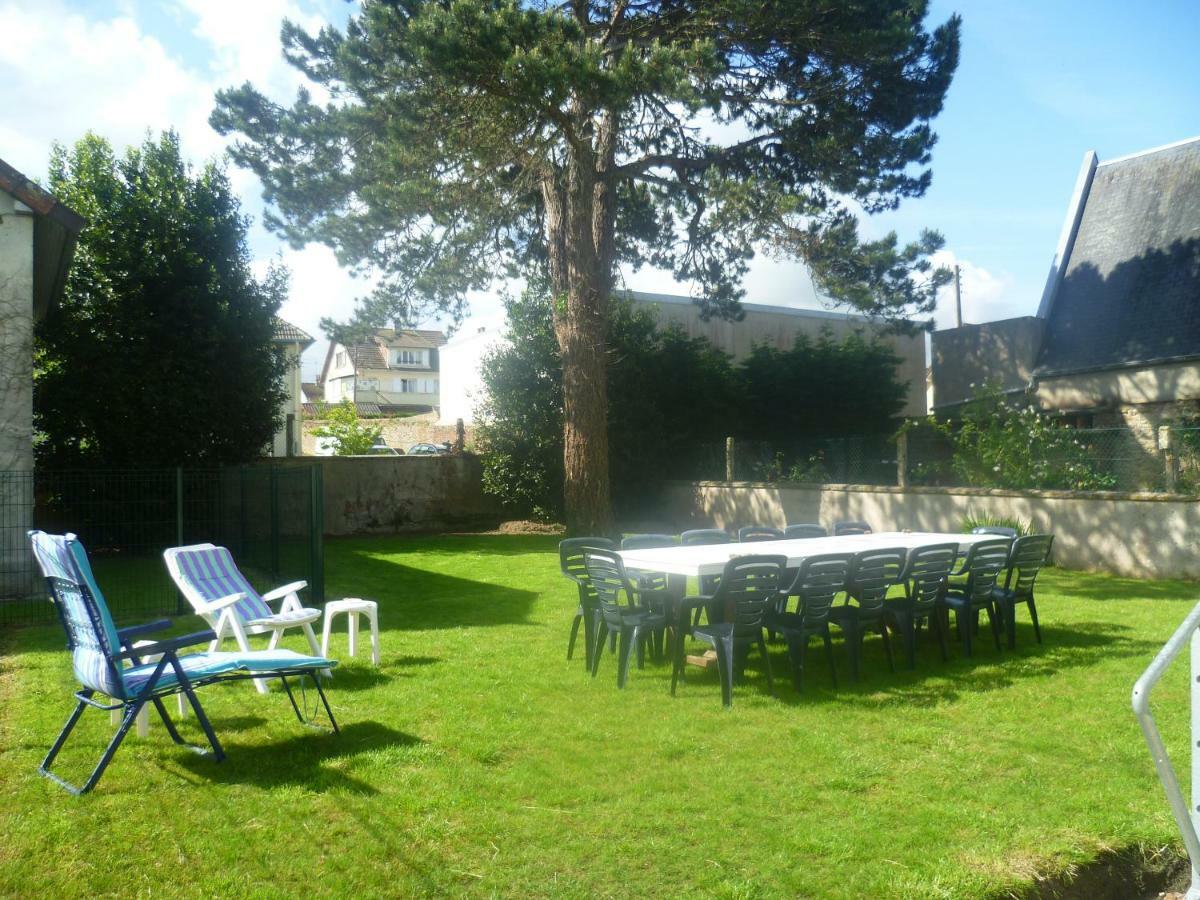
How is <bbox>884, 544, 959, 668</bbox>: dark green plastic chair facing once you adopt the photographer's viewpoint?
facing away from the viewer and to the left of the viewer

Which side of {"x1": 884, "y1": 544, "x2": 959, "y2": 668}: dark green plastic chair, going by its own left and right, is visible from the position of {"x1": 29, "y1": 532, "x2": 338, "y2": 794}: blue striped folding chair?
left

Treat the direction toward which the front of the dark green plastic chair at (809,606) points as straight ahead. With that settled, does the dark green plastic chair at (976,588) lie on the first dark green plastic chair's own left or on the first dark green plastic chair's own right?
on the first dark green plastic chair's own right

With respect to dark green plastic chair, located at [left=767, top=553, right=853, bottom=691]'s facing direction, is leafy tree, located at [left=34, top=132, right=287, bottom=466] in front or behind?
in front

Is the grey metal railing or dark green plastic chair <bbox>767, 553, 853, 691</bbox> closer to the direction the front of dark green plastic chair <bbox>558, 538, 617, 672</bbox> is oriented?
the dark green plastic chair

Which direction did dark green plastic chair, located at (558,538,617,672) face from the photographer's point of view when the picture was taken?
facing away from the viewer and to the right of the viewer

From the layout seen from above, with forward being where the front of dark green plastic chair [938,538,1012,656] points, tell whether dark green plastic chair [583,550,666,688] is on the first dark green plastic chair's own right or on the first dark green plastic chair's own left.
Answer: on the first dark green plastic chair's own left

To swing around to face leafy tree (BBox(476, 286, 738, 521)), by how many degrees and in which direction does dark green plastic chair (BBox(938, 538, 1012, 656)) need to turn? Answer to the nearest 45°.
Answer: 0° — it already faces it

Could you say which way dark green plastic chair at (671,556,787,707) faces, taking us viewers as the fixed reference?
facing away from the viewer and to the left of the viewer

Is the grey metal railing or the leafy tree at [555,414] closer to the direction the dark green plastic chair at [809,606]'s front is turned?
the leafy tree

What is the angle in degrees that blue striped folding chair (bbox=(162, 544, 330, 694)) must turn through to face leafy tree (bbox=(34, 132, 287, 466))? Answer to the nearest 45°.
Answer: approximately 135° to its left

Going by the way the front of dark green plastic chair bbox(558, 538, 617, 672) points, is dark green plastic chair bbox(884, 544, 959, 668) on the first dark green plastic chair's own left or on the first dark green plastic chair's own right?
on the first dark green plastic chair's own right

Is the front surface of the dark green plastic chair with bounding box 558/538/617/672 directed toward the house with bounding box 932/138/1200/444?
yes

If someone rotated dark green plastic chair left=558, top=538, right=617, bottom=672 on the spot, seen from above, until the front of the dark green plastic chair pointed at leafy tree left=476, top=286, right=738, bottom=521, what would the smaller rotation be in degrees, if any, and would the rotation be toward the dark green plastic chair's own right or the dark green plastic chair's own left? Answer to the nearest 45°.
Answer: approximately 45° to the dark green plastic chair's own left

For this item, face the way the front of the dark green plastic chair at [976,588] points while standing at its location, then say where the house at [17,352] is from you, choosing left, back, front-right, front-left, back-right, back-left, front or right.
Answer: front-left
